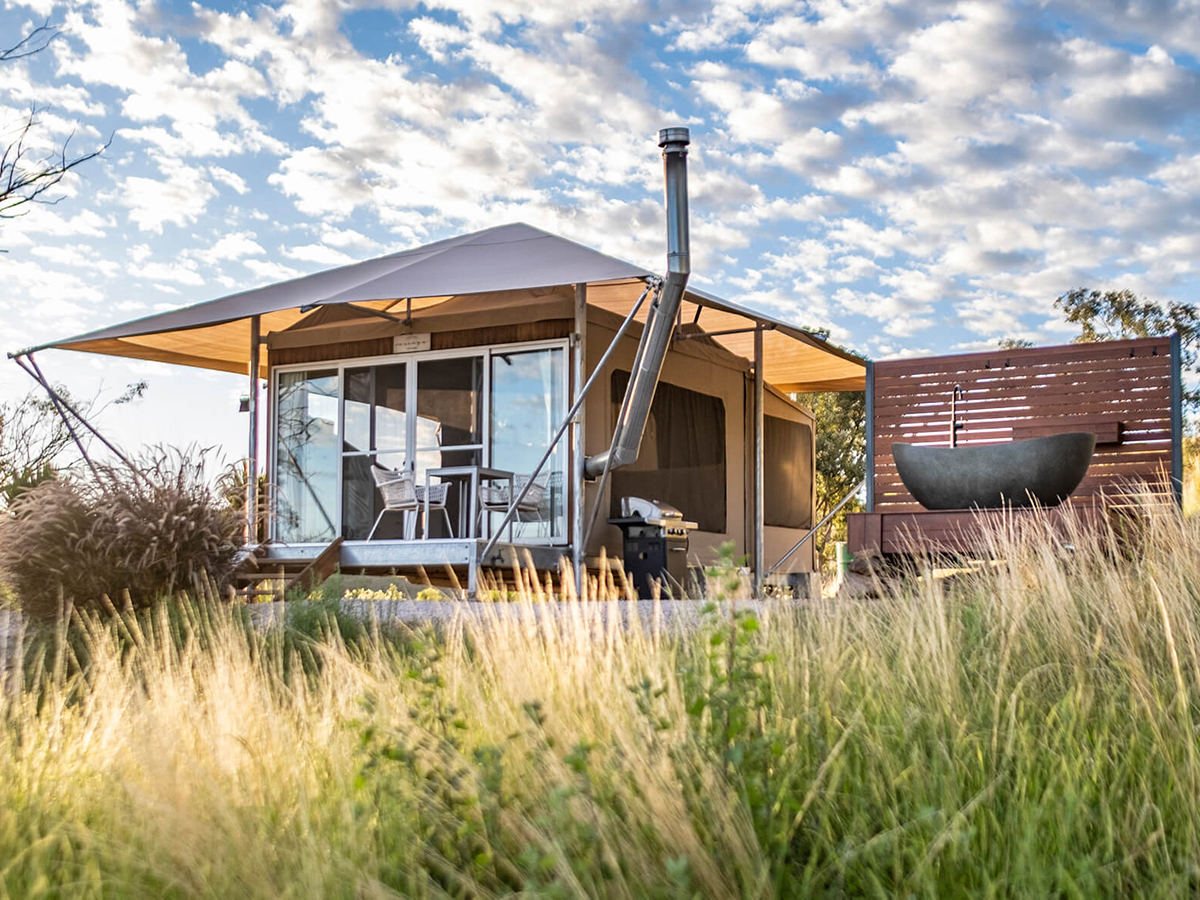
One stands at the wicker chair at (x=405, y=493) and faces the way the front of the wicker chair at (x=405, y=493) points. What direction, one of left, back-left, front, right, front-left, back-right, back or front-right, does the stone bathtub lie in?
front-right

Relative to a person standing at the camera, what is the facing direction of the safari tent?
facing the viewer and to the left of the viewer

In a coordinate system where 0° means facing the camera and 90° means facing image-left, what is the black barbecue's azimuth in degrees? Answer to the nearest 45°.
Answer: approximately 315°

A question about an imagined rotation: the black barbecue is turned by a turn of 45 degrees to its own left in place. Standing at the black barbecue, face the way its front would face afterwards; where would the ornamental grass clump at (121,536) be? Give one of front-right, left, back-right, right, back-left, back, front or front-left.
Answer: back-right

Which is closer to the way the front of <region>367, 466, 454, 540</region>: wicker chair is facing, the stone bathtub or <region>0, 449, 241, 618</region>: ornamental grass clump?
the stone bathtub

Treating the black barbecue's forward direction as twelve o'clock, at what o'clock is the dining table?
The dining table is roughly at 5 o'clock from the black barbecue.

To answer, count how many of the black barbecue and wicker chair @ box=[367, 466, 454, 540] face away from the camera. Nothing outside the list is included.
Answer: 0

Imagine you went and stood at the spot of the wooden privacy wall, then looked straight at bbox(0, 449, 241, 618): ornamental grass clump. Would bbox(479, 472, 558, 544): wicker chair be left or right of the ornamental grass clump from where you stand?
right

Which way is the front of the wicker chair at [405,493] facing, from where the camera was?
facing to the right of the viewer

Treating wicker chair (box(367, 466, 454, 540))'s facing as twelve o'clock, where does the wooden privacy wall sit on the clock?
The wooden privacy wall is roughly at 1 o'clock from the wicker chair.

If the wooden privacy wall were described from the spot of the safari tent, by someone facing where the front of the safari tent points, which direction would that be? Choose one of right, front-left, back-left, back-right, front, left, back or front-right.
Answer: left
